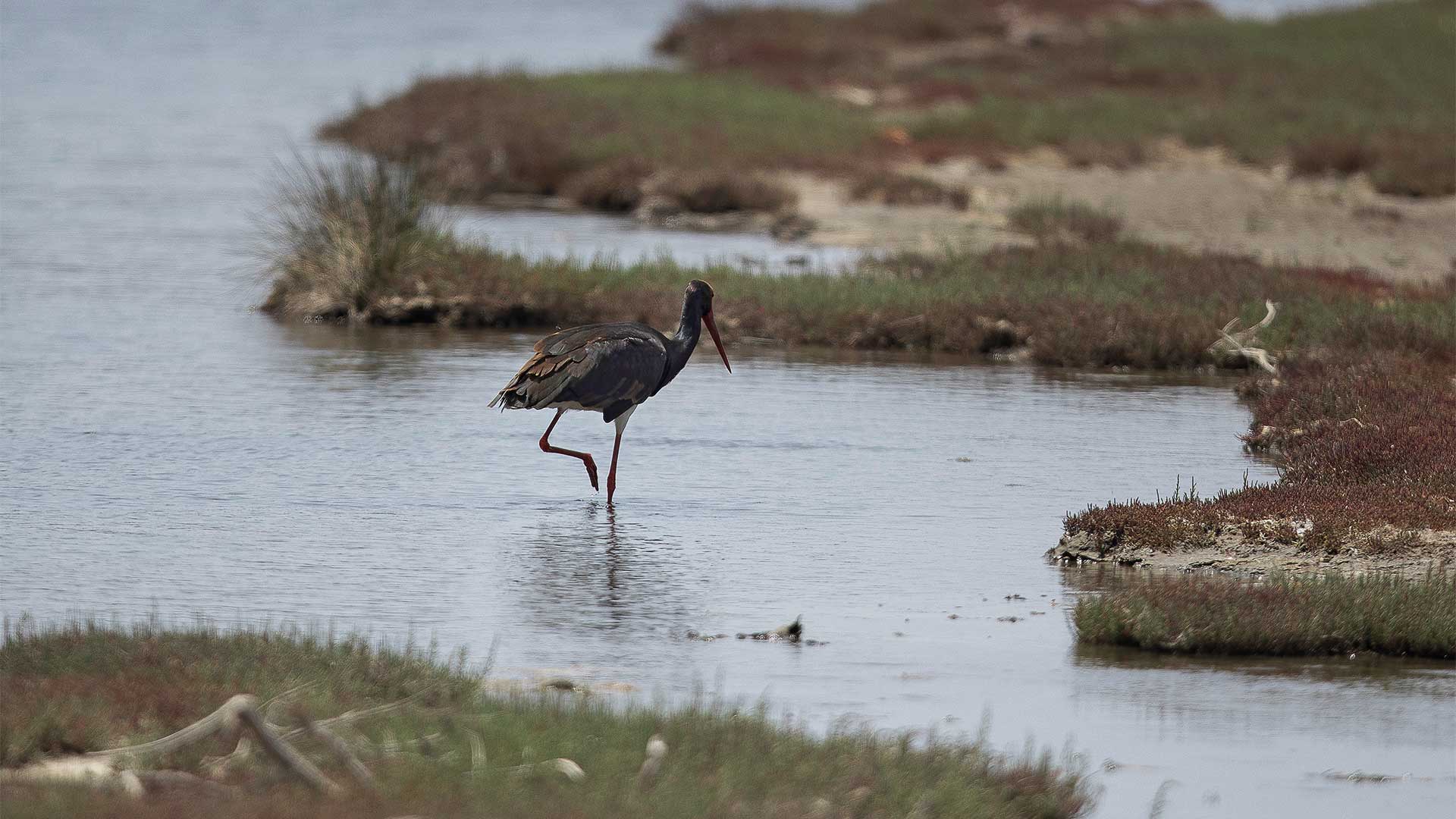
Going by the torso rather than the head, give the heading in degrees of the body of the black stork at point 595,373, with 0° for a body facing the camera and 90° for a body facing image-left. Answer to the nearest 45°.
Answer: approximately 270°

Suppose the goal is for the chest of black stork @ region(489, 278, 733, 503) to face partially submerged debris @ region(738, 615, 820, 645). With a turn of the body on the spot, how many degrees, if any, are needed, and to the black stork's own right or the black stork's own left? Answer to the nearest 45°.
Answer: approximately 90° to the black stork's own right

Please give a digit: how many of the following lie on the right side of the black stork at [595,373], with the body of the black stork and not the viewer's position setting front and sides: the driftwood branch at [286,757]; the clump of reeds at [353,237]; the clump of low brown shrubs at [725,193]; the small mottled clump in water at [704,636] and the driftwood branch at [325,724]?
3

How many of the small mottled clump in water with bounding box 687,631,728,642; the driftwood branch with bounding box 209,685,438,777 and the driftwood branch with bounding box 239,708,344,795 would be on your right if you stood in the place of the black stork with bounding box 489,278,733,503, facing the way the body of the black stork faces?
3

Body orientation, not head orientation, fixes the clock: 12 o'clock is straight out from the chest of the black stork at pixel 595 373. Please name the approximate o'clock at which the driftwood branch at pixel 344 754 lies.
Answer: The driftwood branch is roughly at 3 o'clock from the black stork.

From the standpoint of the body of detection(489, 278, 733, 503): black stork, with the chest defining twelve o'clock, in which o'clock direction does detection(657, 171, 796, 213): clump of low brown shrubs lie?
The clump of low brown shrubs is roughly at 9 o'clock from the black stork.

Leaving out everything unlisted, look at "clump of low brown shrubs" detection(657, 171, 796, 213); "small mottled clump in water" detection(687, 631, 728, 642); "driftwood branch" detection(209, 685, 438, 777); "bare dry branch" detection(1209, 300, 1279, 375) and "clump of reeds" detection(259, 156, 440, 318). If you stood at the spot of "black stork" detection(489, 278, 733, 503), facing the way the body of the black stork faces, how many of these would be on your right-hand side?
2

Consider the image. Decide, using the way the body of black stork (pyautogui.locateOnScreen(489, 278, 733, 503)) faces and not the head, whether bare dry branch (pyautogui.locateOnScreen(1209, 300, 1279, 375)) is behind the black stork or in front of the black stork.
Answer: in front

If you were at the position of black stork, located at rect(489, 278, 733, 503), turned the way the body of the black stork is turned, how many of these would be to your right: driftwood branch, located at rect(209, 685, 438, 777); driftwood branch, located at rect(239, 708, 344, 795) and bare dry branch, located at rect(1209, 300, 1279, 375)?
2

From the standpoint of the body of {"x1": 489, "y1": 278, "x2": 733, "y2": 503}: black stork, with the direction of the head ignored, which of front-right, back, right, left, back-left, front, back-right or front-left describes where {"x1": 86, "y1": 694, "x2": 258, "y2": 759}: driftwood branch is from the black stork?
right

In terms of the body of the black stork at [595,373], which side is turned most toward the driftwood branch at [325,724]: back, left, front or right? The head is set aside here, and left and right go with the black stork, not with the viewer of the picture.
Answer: right

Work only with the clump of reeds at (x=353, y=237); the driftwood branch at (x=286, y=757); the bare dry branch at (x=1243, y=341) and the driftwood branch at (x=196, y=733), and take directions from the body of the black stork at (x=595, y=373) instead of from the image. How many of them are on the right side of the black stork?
2

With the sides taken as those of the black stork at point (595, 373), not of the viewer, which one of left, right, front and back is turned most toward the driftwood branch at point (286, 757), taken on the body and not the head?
right
